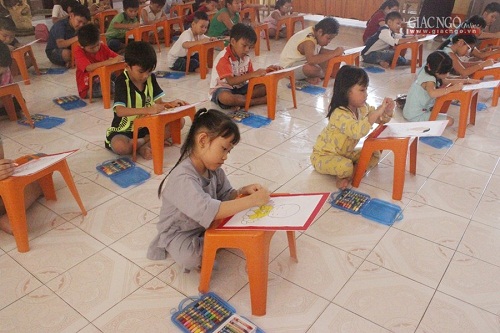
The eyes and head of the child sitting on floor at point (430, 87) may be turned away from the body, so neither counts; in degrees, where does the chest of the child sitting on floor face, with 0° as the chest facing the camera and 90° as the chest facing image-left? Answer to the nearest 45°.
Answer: approximately 270°

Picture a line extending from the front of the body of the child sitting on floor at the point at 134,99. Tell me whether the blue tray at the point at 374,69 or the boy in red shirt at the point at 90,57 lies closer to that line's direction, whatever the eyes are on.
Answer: the blue tray

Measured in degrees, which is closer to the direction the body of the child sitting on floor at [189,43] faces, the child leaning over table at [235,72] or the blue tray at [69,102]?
the child leaning over table

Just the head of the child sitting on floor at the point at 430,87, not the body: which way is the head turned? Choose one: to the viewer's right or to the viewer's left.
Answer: to the viewer's right

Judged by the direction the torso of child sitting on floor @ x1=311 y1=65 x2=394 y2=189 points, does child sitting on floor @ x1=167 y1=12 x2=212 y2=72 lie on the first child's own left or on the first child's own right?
on the first child's own left

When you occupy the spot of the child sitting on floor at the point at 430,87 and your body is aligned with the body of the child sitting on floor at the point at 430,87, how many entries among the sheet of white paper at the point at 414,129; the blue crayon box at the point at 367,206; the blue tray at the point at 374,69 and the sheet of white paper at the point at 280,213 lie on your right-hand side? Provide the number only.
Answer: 3

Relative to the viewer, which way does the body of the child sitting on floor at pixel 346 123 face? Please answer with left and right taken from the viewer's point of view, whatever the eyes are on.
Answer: facing to the right of the viewer

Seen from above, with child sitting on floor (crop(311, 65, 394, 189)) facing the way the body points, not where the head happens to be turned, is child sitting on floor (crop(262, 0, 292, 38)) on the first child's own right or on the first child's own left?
on the first child's own left

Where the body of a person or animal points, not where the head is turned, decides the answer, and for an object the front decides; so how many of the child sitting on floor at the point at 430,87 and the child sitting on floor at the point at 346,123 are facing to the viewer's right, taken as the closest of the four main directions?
2

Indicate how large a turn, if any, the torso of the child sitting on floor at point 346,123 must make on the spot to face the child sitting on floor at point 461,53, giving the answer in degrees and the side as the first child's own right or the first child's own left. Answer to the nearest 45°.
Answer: approximately 45° to the first child's own left
